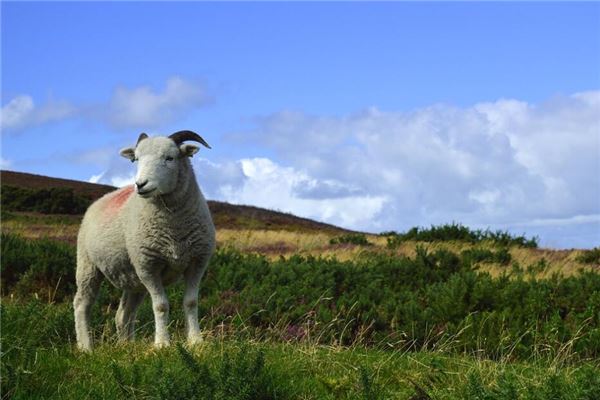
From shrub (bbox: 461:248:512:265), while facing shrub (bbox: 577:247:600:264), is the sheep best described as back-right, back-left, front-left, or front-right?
back-right

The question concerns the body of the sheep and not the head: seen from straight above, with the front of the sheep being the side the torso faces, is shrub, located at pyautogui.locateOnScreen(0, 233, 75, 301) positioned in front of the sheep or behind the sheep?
behind

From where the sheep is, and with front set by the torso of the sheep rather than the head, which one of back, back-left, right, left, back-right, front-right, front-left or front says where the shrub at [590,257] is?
left

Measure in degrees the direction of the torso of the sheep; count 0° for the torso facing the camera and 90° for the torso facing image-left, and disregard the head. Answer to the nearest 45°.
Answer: approximately 315°

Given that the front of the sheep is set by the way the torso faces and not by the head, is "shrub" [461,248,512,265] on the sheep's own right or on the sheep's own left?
on the sheep's own left

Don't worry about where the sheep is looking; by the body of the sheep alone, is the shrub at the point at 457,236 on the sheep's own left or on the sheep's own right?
on the sheep's own left
